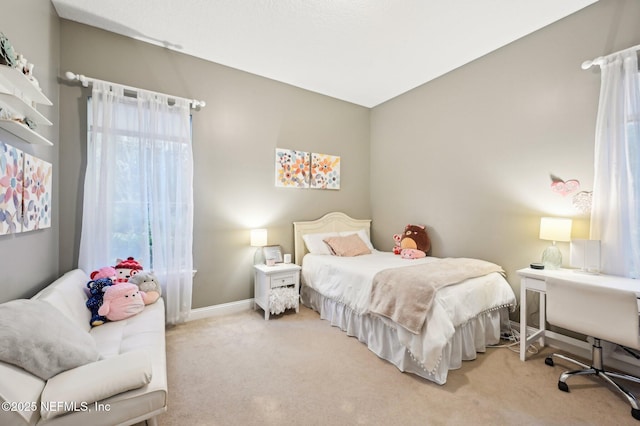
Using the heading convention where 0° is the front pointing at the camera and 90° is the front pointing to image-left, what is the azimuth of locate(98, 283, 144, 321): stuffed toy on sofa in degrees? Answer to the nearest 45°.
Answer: approximately 315°

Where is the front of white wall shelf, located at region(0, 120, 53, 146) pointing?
to the viewer's right

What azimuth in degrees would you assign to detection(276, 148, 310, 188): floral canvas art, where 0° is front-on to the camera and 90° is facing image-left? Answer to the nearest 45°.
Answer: approximately 315°

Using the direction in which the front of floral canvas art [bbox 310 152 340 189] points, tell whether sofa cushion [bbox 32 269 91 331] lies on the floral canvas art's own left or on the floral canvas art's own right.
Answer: on the floral canvas art's own right

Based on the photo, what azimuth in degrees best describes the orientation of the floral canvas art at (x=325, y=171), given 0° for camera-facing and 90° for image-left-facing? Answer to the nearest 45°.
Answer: approximately 315°

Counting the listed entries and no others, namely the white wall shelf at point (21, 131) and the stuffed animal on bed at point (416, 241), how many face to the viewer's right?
1

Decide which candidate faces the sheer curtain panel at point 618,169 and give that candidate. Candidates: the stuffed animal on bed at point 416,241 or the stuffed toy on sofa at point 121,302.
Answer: the stuffed toy on sofa

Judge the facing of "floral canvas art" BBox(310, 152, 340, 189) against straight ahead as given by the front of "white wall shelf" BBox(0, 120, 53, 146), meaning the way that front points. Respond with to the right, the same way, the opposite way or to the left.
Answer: to the right
